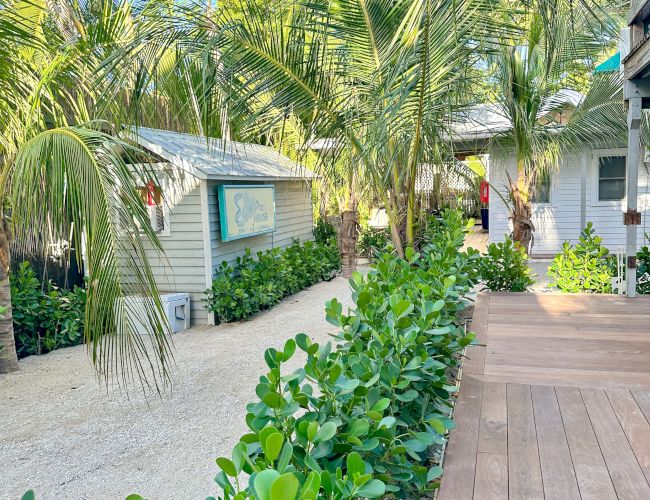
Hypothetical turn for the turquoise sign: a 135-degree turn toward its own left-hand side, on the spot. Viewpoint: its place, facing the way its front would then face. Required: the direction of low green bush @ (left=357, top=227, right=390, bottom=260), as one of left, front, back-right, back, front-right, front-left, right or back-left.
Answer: front-right

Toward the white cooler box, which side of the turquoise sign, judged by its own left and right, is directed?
right

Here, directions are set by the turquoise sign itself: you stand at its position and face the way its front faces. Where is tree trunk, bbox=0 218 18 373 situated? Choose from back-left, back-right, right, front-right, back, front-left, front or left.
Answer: right

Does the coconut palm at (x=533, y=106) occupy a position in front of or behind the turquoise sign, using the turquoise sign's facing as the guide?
in front

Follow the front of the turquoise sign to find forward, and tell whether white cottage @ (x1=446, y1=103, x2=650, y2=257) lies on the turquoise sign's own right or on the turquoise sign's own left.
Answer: on the turquoise sign's own left

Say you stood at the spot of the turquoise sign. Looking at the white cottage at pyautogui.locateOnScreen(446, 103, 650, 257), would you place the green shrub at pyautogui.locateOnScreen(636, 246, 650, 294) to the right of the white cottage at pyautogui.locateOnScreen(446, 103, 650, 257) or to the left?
right

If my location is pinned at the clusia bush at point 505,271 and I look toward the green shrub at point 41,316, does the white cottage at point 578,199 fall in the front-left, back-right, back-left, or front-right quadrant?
back-right

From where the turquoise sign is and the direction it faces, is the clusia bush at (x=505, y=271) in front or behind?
in front

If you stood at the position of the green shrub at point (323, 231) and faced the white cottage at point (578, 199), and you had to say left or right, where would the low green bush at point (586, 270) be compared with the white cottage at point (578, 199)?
right

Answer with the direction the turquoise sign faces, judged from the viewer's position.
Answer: facing the viewer and to the right of the viewer

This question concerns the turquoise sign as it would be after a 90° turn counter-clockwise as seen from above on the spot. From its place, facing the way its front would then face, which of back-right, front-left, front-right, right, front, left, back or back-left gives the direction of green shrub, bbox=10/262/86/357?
back
